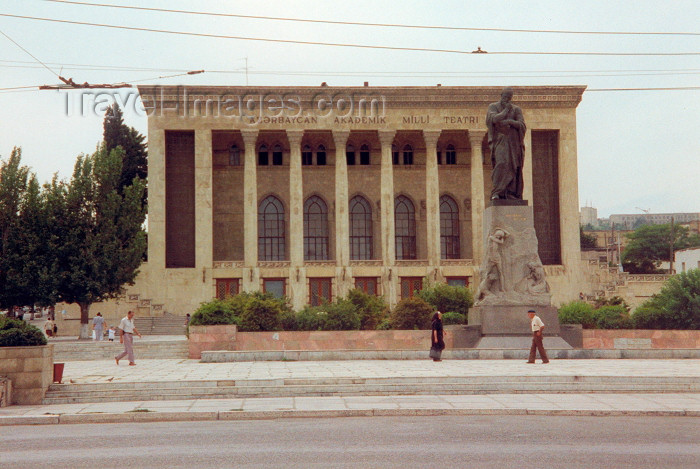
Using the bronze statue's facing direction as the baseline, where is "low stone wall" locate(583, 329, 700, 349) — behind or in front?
behind

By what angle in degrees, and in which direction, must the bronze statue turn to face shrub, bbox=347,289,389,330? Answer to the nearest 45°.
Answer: approximately 135° to its right

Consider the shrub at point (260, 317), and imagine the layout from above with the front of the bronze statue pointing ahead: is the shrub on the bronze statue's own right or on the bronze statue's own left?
on the bronze statue's own right

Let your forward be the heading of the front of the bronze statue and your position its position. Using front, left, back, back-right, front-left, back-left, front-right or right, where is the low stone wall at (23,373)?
front-right

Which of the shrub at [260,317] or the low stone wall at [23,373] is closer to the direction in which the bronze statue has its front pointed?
the low stone wall

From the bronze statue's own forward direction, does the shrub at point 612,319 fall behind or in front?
behind

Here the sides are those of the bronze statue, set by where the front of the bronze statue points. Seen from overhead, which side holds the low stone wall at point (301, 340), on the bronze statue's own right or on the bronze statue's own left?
on the bronze statue's own right

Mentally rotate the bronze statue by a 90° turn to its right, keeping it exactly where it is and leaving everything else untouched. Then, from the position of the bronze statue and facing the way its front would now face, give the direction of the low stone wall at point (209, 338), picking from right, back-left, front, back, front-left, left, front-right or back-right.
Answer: front

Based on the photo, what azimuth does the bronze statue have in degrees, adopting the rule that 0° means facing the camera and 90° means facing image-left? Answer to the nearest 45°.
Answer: approximately 0°
